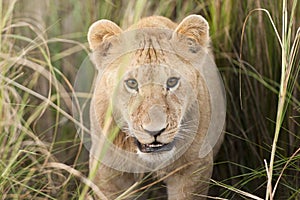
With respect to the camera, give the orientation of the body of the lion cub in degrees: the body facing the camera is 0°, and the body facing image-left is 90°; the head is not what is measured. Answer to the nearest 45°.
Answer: approximately 0°
